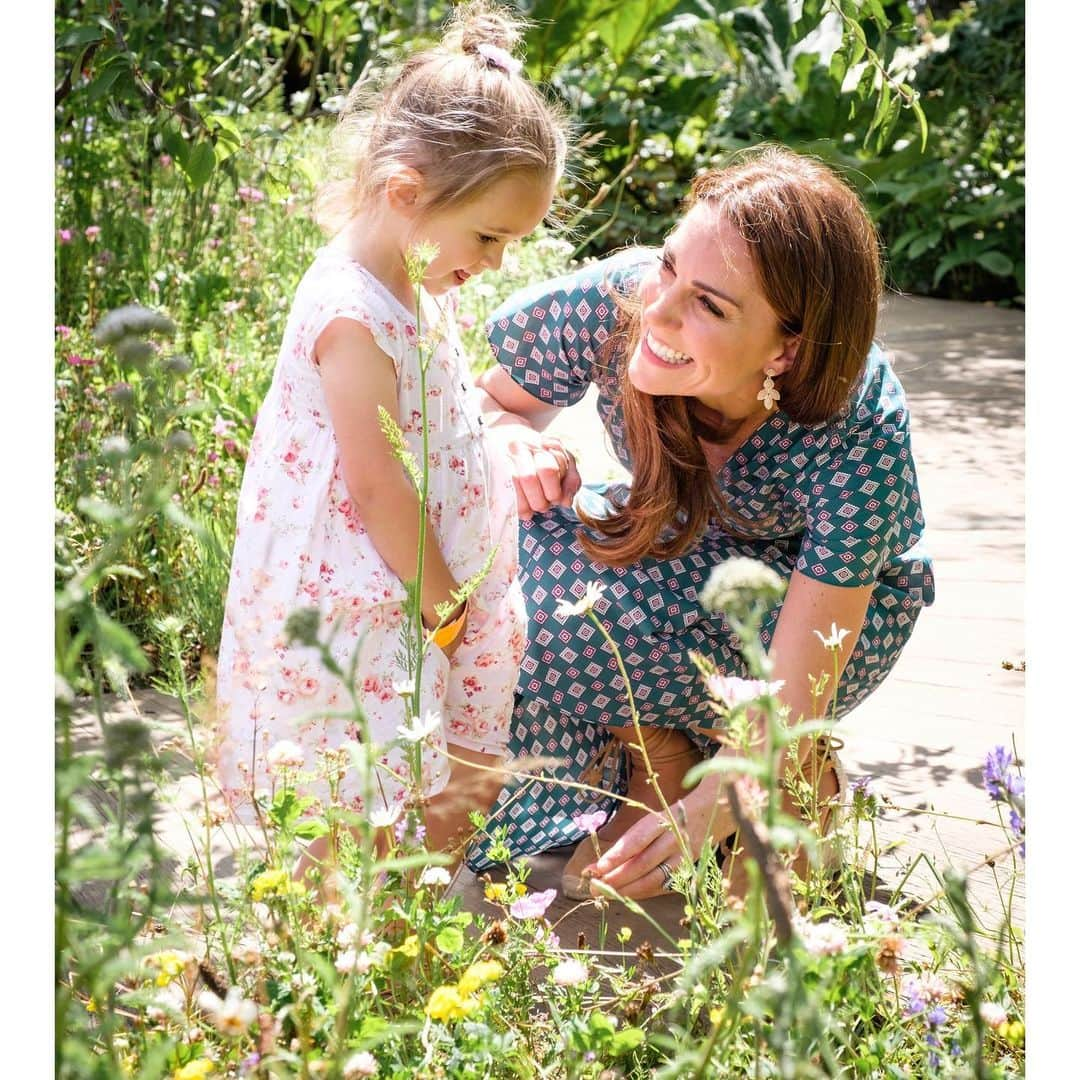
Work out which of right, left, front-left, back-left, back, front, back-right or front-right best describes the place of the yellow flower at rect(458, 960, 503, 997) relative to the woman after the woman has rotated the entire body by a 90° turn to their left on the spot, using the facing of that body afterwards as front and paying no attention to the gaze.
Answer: front-right

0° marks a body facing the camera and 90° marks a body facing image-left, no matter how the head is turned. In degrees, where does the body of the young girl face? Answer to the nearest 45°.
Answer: approximately 270°

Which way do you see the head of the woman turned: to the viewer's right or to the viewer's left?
to the viewer's left

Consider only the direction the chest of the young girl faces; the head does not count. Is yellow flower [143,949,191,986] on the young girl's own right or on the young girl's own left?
on the young girl's own right

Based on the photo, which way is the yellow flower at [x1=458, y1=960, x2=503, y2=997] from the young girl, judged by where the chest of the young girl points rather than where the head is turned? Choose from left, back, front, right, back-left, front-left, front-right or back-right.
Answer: right

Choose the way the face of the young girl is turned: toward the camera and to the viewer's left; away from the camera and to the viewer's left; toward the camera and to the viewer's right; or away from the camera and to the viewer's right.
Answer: toward the camera and to the viewer's right

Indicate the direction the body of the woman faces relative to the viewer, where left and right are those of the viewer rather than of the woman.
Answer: facing the viewer and to the left of the viewer

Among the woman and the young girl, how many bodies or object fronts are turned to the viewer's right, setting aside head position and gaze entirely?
1

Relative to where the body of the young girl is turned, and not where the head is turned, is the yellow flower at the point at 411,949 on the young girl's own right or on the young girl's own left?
on the young girl's own right

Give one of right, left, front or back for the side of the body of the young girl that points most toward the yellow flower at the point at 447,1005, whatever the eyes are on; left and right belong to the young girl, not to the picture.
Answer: right
